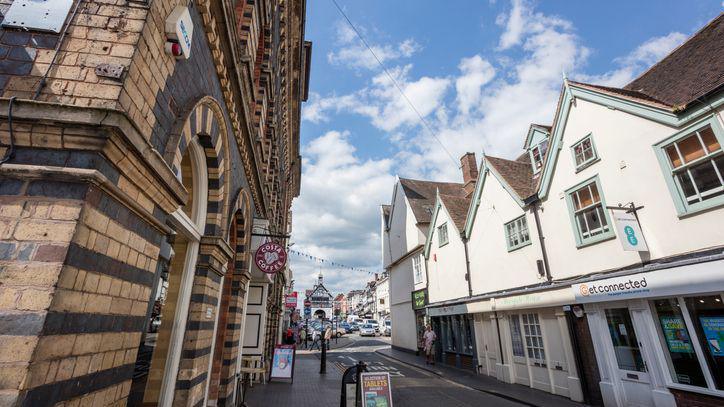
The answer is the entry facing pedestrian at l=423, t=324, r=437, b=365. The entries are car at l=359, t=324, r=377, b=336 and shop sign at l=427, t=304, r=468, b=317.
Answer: the car

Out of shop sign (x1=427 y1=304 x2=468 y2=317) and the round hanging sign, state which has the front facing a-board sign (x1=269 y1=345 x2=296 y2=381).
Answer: the shop sign

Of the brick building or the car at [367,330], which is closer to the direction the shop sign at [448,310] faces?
the brick building

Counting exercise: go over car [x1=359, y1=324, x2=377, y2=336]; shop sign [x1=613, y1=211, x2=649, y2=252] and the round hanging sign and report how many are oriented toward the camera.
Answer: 3

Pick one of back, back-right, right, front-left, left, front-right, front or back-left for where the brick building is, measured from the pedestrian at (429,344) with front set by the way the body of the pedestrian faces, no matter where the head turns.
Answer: front

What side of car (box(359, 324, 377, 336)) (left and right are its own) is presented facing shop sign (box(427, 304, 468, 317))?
front

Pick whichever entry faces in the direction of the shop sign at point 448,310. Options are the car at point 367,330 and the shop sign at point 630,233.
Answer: the car

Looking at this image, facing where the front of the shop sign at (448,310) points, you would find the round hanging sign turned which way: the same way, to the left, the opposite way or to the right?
to the left

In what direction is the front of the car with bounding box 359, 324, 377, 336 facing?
toward the camera

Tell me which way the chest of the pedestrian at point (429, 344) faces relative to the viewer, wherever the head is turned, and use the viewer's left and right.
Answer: facing the viewer

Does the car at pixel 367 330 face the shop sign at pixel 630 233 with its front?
yes

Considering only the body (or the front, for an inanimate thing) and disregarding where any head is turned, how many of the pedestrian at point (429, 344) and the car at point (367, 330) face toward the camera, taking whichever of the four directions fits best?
2

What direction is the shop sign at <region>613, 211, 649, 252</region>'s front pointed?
toward the camera

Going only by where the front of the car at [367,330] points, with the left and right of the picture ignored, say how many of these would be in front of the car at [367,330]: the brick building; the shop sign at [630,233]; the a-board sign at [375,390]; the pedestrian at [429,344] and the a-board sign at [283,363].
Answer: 5

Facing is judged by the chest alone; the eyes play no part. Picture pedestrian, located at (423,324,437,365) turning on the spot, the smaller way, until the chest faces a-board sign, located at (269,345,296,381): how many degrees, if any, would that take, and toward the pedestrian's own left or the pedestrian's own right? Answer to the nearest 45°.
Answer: approximately 45° to the pedestrian's own right
